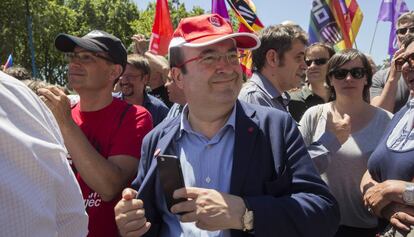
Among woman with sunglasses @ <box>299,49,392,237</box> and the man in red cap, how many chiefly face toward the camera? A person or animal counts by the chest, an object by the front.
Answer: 2

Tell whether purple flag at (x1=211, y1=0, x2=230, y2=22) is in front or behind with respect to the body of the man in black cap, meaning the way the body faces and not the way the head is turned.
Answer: behind

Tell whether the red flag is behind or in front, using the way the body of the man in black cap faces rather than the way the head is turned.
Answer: behind

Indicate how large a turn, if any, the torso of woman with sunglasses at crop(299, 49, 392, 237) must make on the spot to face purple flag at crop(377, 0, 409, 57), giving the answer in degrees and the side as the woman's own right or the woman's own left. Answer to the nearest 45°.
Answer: approximately 180°

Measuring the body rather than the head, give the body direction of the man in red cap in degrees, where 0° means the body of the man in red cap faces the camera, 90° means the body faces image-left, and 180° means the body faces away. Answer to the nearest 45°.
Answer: approximately 0°

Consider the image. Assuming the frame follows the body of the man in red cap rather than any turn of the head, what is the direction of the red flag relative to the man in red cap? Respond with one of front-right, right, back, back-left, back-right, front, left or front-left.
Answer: back

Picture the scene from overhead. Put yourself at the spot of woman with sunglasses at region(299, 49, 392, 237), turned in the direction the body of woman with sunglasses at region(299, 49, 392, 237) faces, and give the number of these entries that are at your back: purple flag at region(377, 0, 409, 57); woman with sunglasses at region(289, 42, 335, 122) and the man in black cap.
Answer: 2
